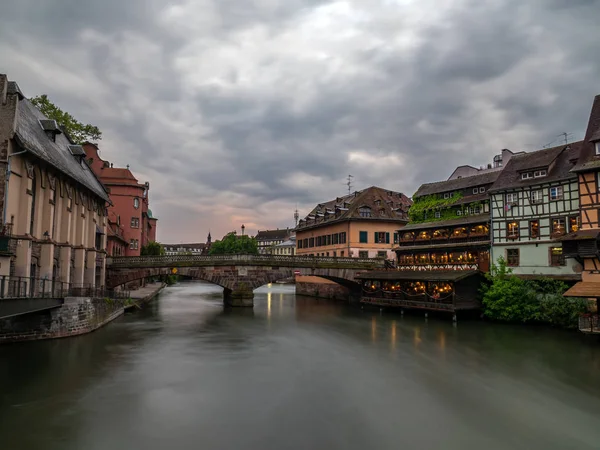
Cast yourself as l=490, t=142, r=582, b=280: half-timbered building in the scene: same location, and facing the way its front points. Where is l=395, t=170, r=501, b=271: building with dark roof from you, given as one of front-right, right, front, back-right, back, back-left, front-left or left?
right

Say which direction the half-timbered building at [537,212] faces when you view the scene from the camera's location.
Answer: facing the viewer and to the left of the viewer

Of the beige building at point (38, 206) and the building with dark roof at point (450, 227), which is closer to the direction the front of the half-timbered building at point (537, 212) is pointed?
the beige building

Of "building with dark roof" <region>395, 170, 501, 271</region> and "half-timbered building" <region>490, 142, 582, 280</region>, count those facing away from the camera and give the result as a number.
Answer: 0

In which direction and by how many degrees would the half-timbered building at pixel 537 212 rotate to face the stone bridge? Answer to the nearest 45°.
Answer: approximately 45° to its right

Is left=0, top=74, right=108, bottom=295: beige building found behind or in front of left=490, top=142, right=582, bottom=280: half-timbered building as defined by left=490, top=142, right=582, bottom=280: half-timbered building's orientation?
in front

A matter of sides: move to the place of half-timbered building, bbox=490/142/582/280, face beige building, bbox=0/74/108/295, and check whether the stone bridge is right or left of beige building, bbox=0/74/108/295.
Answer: right

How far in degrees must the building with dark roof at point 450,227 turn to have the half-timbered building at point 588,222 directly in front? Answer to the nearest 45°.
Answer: approximately 90° to its left

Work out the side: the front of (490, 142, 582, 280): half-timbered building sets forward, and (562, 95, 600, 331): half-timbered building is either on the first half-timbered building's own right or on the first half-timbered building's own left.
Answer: on the first half-timbered building's own left

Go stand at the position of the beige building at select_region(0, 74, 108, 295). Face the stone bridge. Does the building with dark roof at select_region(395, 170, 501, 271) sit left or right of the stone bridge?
right

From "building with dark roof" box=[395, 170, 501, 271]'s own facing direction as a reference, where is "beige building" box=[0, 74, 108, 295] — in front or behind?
in front
